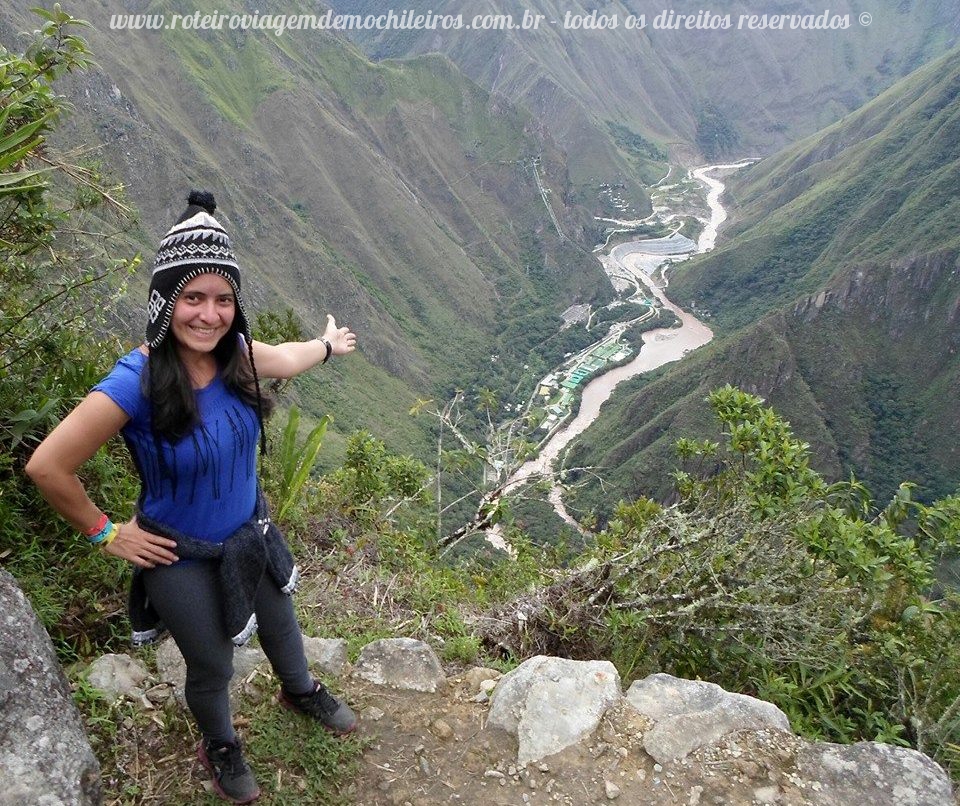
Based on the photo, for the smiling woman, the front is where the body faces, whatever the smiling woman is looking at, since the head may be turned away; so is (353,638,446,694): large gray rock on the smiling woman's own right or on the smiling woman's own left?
on the smiling woman's own left

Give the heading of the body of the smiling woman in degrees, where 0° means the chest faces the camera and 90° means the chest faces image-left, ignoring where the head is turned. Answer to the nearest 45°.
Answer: approximately 315°
